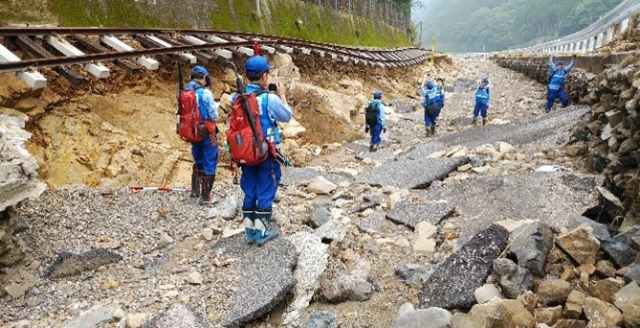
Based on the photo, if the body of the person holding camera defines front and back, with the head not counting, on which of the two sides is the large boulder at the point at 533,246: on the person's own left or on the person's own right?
on the person's own right

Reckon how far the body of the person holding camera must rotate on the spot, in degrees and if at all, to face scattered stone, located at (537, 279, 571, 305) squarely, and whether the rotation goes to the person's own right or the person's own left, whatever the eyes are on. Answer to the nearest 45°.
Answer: approximately 90° to the person's own right

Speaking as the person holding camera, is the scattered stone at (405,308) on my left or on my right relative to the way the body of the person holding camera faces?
on my right

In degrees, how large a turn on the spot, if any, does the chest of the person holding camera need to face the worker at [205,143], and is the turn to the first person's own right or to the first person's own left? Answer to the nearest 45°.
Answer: approximately 90° to the first person's own left

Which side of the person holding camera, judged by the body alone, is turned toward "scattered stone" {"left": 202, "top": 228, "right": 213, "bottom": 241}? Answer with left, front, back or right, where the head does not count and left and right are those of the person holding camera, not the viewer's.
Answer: left

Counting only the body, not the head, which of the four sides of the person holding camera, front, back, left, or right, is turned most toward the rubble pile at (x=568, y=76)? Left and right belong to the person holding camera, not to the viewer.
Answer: front

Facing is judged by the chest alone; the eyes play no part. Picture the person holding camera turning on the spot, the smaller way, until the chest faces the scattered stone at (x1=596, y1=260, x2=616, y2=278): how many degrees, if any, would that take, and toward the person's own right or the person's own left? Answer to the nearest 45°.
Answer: approximately 90° to the person's own right

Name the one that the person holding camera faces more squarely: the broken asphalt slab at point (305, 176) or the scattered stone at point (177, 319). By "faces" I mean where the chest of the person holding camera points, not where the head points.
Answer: the broken asphalt slab

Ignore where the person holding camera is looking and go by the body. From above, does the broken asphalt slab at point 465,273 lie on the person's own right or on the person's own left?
on the person's own right

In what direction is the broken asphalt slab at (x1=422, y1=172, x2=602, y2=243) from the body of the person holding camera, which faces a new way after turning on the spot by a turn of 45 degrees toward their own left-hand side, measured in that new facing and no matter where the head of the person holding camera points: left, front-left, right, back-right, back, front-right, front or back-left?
right

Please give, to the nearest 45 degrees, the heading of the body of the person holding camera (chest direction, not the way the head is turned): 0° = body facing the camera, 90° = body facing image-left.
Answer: approximately 225°

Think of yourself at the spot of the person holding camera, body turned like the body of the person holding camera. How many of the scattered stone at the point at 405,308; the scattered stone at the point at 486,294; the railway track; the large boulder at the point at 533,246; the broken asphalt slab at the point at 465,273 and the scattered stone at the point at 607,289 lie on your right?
5

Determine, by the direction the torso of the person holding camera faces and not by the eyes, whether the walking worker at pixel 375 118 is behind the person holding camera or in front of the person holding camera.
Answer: in front
